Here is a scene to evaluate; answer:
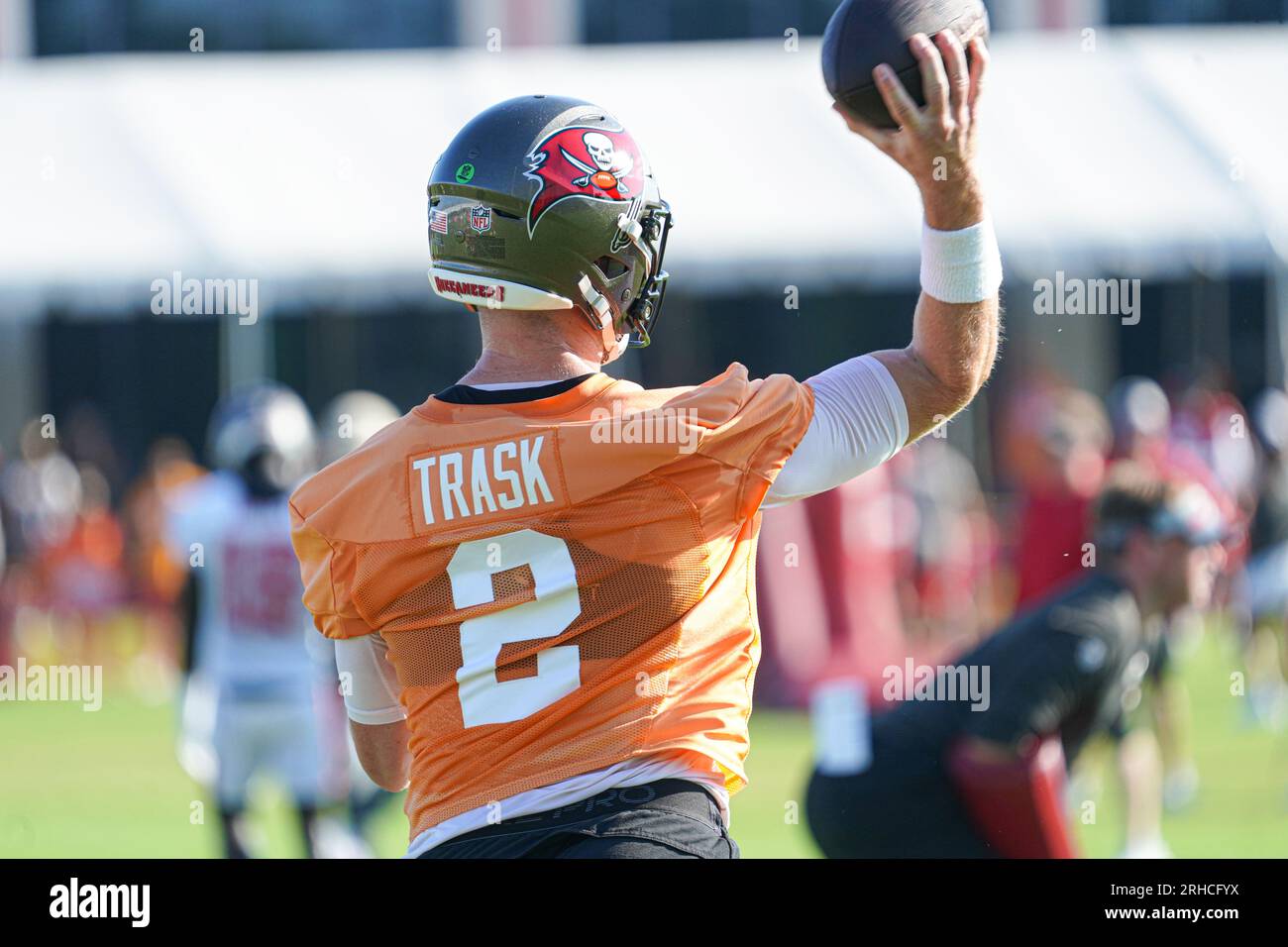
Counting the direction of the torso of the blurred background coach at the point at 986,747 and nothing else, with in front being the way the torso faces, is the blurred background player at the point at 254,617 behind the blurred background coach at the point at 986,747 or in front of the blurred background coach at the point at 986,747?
behind

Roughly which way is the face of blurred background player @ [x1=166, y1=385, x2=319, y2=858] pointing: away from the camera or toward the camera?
away from the camera

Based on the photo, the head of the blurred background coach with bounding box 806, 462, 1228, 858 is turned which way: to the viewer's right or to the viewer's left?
to the viewer's right

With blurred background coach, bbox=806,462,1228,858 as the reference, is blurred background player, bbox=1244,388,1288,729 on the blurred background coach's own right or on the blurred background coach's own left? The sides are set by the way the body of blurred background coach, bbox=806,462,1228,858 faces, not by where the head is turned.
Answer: on the blurred background coach's own left

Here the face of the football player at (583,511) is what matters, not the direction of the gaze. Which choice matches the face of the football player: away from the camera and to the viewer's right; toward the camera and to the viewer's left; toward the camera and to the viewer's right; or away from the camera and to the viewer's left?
away from the camera and to the viewer's right

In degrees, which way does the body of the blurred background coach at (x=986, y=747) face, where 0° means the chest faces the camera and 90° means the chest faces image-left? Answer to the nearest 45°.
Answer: approximately 270°

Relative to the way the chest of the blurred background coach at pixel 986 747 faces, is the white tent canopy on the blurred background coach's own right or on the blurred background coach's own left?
on the blurred background coach's own left

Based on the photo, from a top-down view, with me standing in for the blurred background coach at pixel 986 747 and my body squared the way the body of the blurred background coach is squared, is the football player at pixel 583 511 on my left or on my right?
on my right

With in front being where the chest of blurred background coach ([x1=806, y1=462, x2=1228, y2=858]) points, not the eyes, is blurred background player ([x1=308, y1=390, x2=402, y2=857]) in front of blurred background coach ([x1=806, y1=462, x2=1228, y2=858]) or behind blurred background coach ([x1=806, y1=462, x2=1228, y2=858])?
behind
